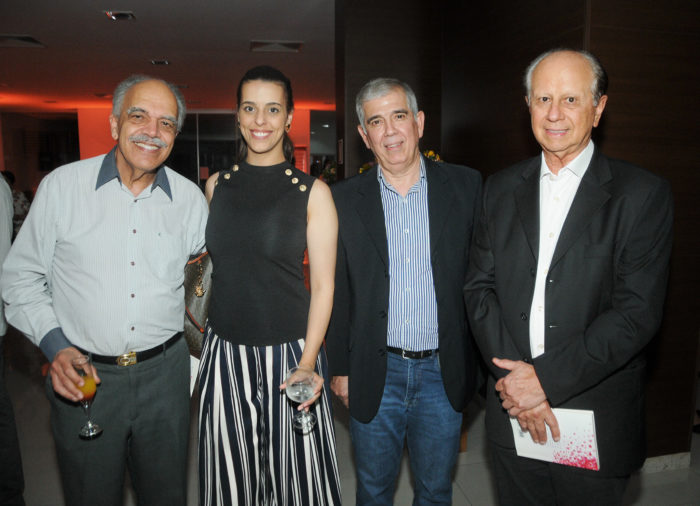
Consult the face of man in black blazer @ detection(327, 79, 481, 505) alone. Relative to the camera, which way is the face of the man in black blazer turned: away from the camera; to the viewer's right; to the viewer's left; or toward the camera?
toward the camera

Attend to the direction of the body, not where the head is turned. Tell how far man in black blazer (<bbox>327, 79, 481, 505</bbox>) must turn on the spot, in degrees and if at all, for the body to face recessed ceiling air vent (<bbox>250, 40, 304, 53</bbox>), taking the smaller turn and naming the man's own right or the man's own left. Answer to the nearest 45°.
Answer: approximately 180°

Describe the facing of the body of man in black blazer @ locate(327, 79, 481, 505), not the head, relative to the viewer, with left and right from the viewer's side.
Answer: facing the viewer

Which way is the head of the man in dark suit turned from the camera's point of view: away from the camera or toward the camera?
toward the camera

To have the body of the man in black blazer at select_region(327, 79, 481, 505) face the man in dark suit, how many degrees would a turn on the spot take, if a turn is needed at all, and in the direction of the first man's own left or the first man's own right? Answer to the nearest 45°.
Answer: approximately 45° to the first man's own left

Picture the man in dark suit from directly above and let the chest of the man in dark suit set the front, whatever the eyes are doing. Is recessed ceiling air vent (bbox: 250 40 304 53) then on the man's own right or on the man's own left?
on the man's own right

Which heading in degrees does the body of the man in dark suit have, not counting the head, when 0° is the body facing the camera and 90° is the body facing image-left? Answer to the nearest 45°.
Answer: approximately 45°

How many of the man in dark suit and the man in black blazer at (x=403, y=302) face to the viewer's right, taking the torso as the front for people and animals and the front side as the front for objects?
0

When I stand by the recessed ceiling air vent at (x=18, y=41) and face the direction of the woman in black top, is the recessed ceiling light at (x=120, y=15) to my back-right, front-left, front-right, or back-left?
front-left

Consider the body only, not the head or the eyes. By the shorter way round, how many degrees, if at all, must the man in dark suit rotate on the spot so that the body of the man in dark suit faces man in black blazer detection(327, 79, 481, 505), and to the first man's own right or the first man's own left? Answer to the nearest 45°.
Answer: approximately 45° to the first man's own right

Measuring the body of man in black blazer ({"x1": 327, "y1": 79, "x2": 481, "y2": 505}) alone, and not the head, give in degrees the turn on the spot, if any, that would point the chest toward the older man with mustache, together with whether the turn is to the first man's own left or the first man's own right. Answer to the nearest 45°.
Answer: approximately 90° to the first man's own right

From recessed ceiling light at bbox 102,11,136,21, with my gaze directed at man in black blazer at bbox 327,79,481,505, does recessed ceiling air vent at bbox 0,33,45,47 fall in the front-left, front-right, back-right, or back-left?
back-right
